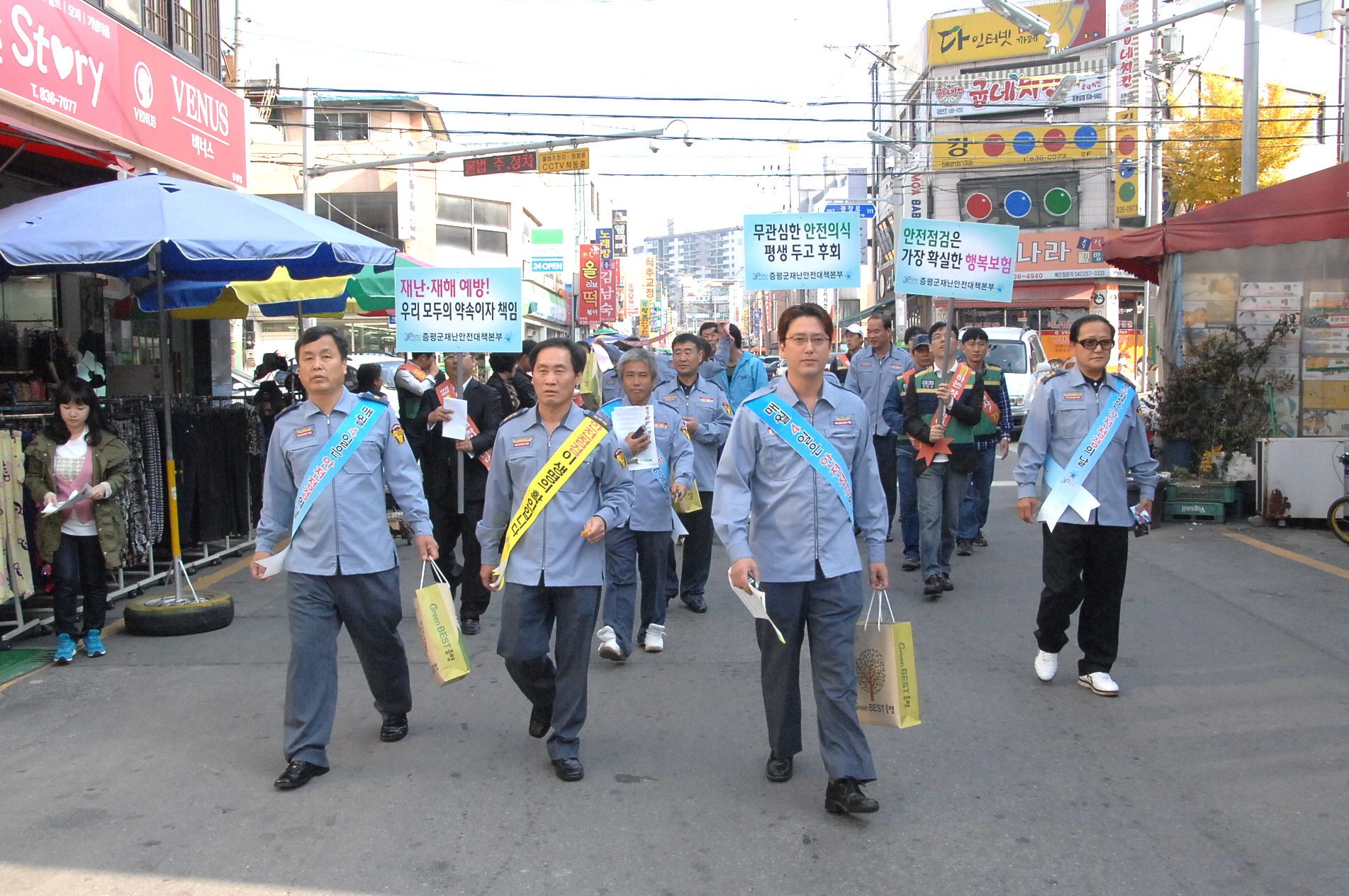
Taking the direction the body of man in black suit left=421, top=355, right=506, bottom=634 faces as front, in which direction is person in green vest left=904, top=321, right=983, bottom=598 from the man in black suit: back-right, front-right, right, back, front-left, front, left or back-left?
left

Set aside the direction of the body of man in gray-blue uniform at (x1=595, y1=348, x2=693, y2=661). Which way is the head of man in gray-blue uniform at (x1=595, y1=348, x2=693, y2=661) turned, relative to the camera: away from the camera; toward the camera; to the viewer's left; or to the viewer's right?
toward the camera

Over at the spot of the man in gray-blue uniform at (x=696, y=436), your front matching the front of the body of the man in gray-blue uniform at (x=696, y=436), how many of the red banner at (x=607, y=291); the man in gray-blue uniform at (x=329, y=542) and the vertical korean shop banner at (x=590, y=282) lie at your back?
2

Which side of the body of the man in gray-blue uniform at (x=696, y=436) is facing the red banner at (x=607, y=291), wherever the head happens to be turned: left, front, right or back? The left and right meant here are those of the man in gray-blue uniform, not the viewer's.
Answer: back

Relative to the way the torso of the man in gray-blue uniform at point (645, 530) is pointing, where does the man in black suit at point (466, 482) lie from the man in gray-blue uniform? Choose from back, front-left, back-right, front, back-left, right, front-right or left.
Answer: back-right

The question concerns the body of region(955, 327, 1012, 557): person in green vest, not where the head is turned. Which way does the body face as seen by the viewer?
toward the camera

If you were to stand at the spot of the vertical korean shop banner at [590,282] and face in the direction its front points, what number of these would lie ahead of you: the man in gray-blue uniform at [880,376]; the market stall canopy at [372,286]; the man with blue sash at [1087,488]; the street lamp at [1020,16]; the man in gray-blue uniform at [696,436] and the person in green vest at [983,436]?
6

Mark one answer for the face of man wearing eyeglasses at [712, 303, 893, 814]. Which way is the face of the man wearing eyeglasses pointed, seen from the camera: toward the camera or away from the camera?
toward the camera

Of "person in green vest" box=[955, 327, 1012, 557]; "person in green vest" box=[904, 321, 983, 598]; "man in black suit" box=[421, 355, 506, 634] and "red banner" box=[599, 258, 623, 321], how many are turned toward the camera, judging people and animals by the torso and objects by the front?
4

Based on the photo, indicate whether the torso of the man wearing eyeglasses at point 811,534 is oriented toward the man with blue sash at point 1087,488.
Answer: no

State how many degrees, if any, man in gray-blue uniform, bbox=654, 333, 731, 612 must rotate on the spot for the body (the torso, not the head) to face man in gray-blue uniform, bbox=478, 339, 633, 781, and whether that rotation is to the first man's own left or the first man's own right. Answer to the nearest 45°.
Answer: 0° — they already face them

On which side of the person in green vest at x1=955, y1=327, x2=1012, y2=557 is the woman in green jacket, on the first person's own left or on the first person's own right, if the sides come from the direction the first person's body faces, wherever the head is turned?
on the first person's own right

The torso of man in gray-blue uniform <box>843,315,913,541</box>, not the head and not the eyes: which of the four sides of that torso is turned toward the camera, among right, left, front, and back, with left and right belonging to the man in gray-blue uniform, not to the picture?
front

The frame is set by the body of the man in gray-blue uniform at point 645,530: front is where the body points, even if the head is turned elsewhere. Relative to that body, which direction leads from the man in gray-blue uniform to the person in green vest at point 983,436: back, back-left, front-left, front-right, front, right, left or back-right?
back-left

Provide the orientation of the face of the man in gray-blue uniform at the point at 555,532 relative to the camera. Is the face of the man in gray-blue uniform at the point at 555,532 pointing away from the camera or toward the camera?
toward the camera

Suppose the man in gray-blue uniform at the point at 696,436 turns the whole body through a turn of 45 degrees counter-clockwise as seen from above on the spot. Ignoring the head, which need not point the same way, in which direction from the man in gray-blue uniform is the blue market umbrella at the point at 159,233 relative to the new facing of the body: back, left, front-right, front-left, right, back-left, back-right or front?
back-right

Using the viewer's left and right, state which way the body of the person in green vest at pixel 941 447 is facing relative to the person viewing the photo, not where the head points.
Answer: facing the viewer

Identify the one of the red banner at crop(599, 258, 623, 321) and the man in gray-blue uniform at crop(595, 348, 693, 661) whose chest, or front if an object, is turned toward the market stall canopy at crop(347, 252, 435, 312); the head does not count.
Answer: the red banner

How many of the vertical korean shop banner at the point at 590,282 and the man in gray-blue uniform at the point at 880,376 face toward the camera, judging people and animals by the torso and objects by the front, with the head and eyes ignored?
2

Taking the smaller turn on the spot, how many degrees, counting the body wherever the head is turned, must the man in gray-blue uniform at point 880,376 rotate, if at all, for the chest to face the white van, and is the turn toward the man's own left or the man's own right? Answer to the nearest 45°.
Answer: approximately 180°

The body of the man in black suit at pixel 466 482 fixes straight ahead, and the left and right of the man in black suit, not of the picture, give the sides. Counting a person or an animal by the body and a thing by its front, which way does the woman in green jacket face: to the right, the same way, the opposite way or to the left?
the same way

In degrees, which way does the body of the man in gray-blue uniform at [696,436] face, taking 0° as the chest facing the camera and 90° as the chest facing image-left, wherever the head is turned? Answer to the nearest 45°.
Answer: approximately 0°

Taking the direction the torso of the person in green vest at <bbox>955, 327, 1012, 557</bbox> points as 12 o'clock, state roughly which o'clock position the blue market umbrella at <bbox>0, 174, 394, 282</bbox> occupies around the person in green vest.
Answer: The blue market umbrella is roughly at 2 o'clock from the person in green vest.
